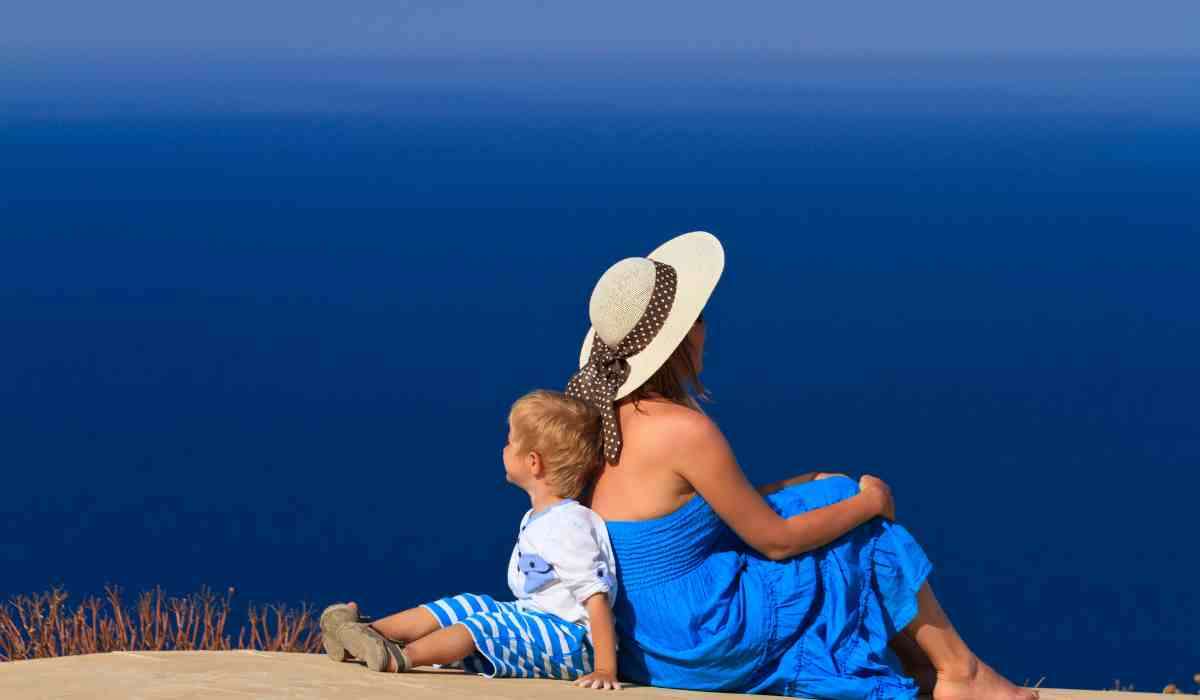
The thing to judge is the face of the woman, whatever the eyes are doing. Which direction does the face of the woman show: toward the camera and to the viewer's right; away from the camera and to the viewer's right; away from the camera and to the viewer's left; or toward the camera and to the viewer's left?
away from the camera and to the viewer's right

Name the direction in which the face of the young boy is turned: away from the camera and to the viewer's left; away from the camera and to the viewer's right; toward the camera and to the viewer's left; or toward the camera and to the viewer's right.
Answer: away from the camera and to the viewer's left

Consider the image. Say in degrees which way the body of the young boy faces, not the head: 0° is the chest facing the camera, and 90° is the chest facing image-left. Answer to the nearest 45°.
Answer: approximately 90°

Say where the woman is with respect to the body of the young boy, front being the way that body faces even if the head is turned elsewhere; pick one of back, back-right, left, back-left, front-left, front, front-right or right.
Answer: back
